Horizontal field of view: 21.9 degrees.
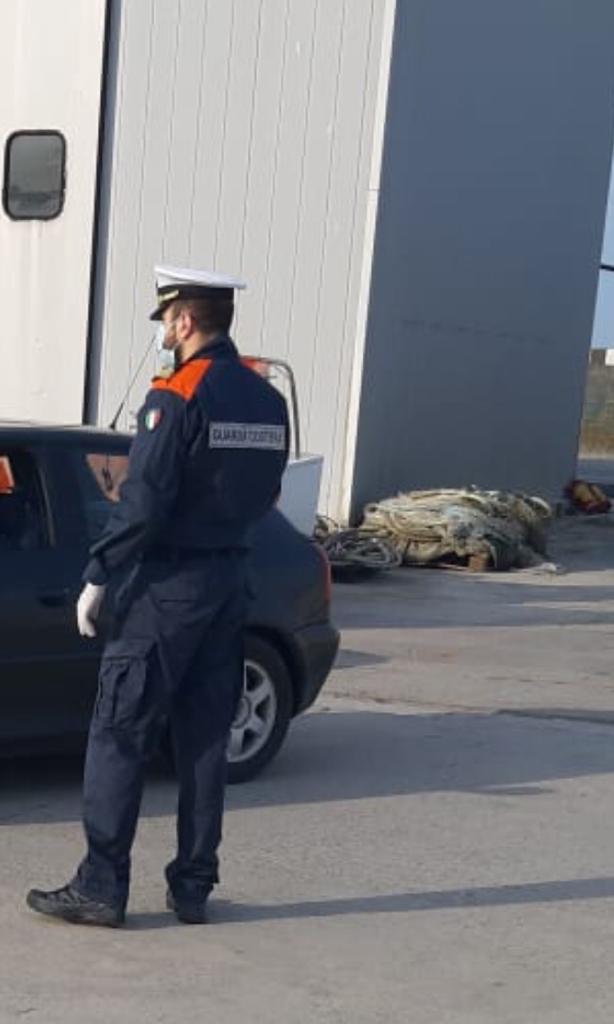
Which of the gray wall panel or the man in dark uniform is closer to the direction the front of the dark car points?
the man in dark uniform

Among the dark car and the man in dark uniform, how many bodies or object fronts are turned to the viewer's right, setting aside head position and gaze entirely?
0

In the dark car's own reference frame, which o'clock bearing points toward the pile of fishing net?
The pile of fishing net is roughly at 5 o'clock from the dark car.

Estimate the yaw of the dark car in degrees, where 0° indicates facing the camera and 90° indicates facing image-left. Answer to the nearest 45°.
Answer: approximately 45°

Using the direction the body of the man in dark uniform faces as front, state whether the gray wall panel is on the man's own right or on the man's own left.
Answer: on the man's own right

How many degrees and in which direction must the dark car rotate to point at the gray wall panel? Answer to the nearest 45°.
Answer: approximately 135° to its right

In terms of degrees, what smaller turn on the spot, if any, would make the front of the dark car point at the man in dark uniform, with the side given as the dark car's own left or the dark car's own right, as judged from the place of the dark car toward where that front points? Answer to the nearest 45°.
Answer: approximately 45° to the dark car's own left

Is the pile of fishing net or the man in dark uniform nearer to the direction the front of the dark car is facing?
the man in dark uniform

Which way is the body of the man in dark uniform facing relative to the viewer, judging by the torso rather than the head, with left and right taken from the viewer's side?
facing away from the viewer and to the left of the viewer

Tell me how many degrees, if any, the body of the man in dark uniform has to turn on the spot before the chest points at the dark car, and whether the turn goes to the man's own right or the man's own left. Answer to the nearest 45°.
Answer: approximately 45° to the man's own right

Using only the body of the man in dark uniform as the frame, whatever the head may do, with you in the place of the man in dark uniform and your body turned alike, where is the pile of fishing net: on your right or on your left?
on your right
